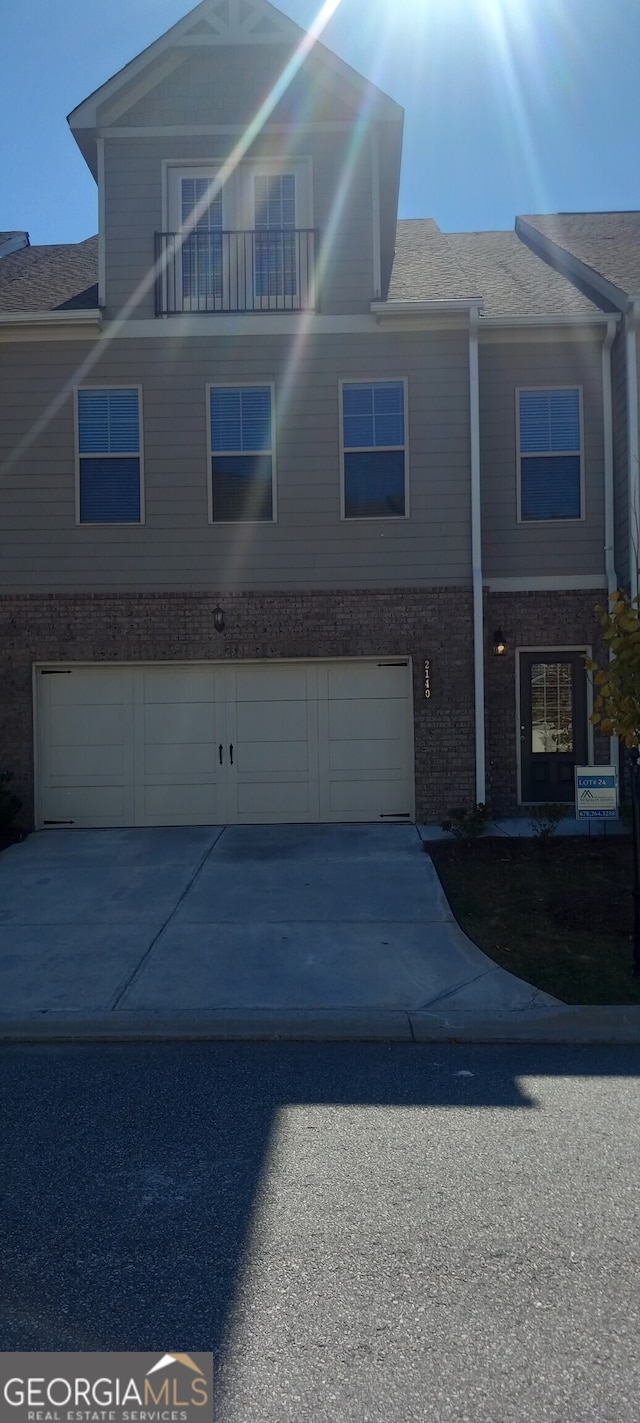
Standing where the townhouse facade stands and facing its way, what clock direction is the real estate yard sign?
The real estate yard sign is roughly at 10 o'clock from the townhouse facade.

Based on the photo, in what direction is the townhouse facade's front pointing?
toward the camera
